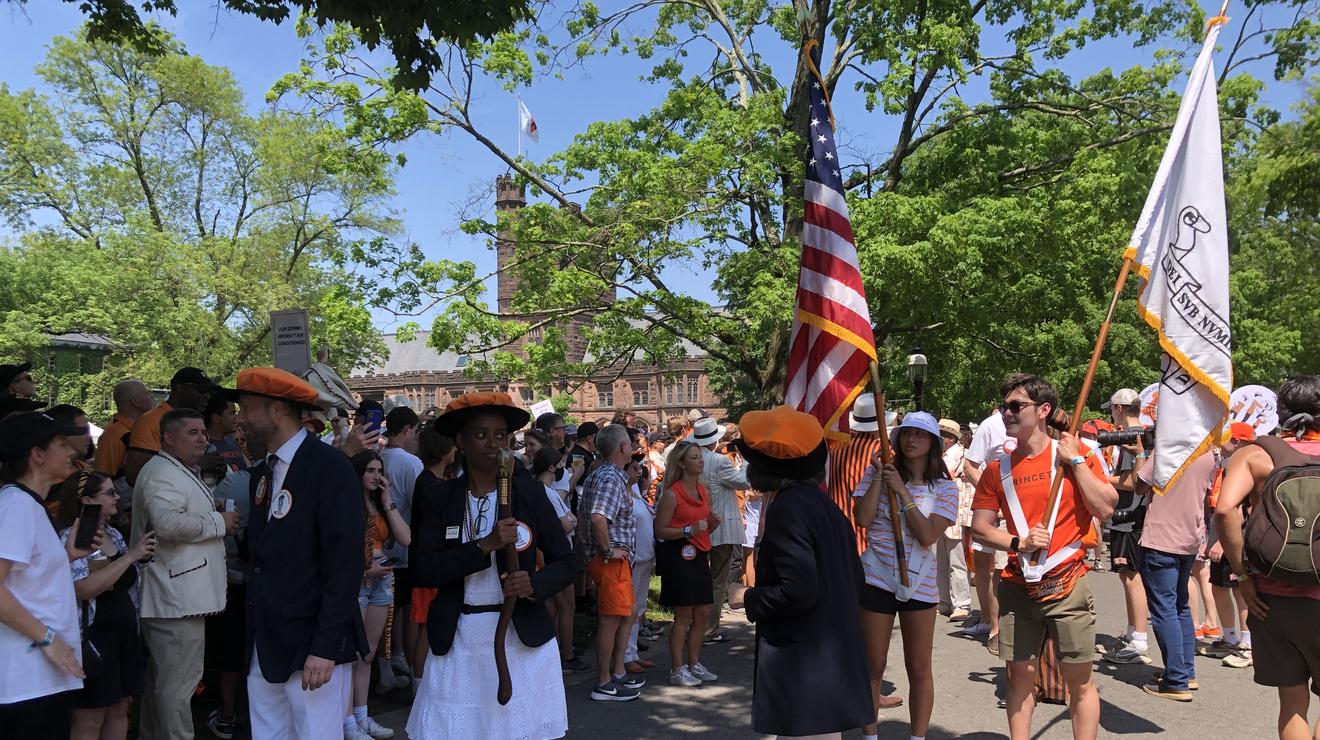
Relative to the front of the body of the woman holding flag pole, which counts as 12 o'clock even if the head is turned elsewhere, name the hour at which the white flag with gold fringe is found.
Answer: The white flag with gold fringe is roughly at 9 o'clock from the woman holding flag pole.

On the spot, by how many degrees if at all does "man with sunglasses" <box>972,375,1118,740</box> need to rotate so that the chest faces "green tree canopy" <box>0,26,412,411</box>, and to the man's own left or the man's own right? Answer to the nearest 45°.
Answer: approximately 135° to the man's own right

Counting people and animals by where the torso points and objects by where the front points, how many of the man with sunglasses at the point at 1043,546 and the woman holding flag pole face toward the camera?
2

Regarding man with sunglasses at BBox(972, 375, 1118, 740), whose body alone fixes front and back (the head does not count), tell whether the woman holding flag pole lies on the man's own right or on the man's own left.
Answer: on the man's own right

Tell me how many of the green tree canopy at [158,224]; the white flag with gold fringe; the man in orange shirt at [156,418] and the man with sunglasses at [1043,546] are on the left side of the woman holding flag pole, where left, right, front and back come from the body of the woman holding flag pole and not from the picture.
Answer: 2

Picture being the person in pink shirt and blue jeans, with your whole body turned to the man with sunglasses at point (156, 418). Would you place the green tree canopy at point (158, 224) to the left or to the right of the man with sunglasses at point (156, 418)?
right

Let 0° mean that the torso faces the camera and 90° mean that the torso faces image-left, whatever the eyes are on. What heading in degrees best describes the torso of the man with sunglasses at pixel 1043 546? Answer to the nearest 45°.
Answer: approximately 0°

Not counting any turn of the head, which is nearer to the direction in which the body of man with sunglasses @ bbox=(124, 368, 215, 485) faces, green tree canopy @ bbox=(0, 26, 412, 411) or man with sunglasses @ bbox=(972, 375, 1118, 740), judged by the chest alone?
the man with sunglasses

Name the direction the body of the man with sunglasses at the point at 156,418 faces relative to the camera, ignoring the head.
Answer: to the viewer's right
